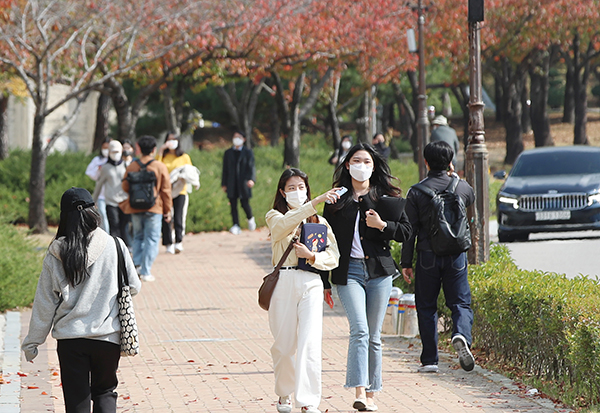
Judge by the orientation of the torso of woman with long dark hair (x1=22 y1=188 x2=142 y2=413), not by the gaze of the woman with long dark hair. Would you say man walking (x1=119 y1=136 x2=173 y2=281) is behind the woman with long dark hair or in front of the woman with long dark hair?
in front

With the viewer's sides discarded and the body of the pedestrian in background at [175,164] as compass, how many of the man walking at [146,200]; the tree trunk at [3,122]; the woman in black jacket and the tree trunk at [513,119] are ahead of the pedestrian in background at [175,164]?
2

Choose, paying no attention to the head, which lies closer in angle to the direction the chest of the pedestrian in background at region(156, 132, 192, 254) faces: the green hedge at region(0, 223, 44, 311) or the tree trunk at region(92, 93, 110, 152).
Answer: the green hedge

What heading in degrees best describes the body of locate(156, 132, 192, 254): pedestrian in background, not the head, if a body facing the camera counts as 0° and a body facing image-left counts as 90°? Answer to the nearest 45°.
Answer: approximately 0°

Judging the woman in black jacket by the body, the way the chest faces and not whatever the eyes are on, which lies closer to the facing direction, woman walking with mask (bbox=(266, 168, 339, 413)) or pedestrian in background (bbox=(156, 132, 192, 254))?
the woman walking with mask

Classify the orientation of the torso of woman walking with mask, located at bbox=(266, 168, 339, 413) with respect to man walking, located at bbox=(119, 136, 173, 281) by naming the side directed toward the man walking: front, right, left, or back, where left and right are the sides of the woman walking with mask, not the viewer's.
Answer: back

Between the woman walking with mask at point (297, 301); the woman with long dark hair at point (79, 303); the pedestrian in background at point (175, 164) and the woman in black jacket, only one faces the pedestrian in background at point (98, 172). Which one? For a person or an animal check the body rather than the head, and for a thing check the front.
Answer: the woman with long dark hair

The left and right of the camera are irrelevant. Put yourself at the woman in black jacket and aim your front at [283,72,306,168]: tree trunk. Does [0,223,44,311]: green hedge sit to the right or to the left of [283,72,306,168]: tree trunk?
left

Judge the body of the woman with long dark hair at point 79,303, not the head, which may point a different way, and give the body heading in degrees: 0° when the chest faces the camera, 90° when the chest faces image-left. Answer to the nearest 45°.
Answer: approximately 180°

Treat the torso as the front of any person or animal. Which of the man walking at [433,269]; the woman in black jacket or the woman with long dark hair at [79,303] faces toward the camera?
the woman in black jacket

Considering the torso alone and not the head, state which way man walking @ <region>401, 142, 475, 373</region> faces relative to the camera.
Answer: away from the camera

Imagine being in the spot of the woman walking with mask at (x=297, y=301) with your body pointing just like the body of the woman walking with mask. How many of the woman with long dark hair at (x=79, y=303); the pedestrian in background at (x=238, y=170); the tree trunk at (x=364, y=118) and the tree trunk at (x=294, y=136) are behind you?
3

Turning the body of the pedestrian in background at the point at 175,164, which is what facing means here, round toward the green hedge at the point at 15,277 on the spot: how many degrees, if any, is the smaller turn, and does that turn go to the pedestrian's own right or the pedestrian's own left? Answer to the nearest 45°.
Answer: approximately 45° to the pedestrian's own right

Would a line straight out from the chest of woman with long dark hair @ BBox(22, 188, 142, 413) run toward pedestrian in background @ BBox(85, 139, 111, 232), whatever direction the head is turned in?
yes
